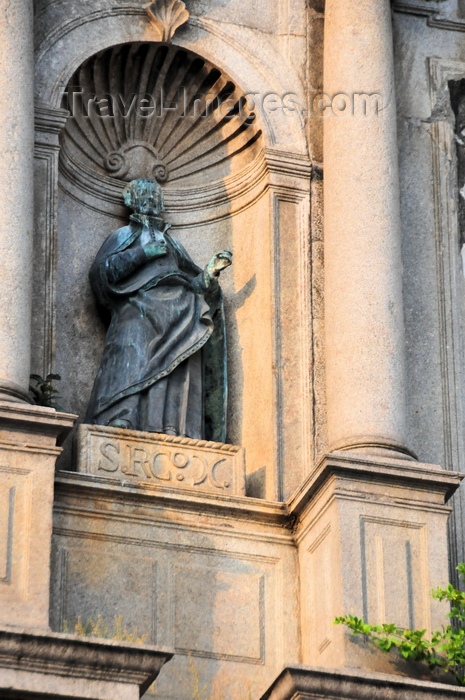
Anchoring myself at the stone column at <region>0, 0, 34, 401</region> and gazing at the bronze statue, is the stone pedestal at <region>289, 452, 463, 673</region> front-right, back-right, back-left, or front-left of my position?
front-right

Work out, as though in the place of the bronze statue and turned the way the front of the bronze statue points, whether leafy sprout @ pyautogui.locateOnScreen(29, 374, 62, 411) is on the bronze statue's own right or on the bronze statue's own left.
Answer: on the bronze statue's own right

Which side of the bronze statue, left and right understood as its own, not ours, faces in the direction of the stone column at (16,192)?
right
